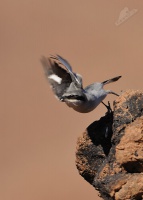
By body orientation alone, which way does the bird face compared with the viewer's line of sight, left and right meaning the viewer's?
facing to the left of the viewer
